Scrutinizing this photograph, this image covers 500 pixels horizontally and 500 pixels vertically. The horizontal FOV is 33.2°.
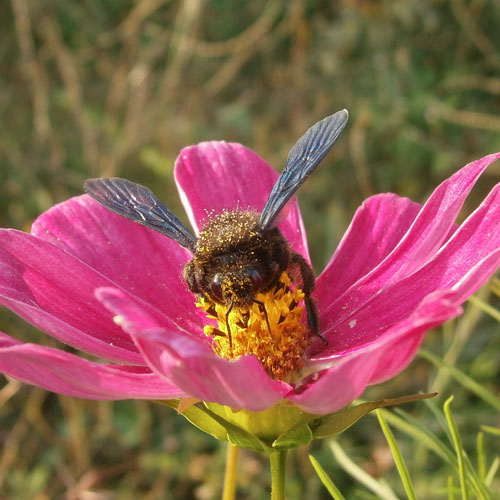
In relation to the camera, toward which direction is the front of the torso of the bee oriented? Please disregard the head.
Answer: toward the camera
